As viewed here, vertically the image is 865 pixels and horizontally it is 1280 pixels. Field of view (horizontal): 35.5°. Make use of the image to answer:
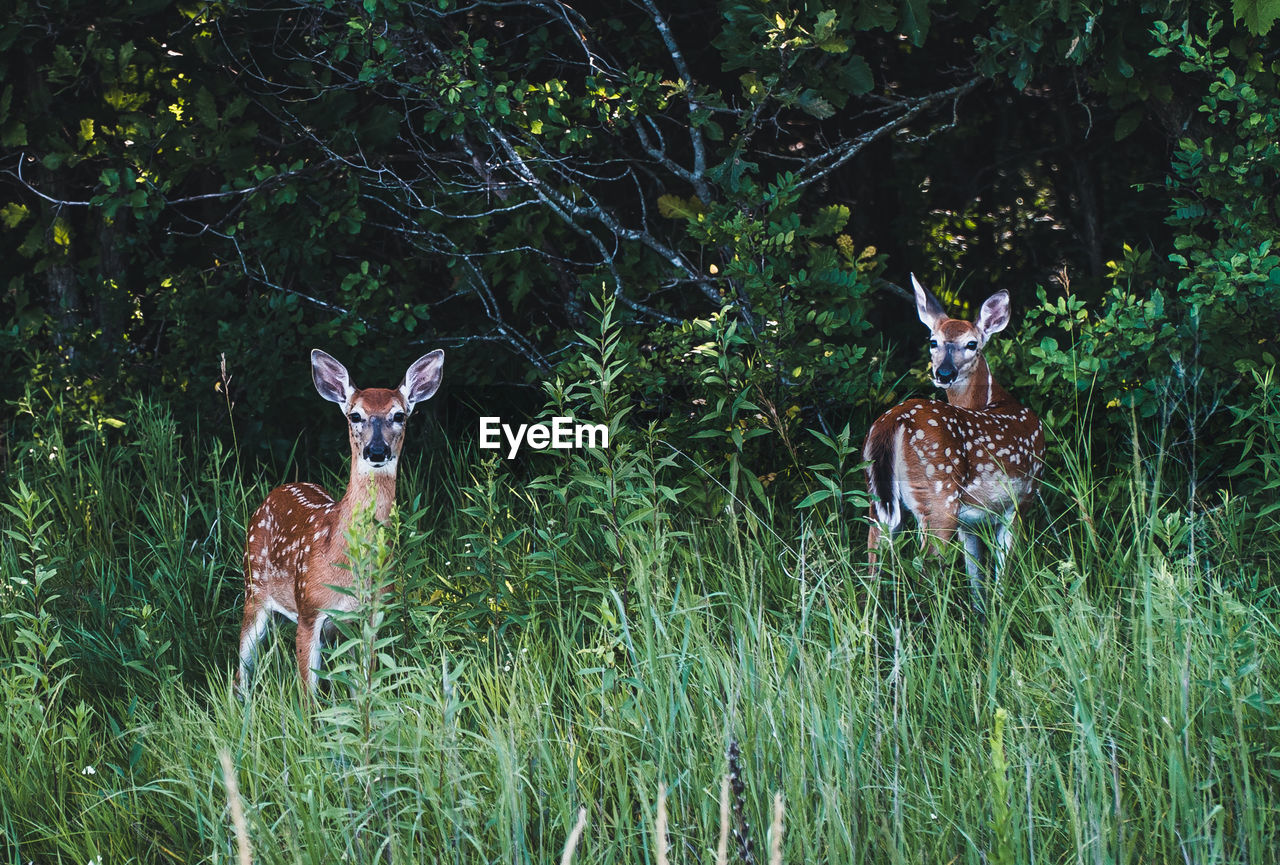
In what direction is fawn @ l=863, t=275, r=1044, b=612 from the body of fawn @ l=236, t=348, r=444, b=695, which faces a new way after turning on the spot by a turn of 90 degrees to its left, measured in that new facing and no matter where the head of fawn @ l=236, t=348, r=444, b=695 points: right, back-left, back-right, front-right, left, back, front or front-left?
front-right

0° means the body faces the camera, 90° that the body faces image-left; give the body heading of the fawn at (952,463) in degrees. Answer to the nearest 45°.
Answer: approximately 225°

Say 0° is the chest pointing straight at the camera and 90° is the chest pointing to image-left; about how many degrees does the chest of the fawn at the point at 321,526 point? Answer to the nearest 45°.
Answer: approximately 315°
